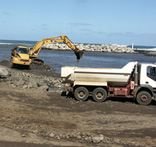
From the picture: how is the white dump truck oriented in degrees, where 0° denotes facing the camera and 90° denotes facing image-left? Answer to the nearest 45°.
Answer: approximately 270°

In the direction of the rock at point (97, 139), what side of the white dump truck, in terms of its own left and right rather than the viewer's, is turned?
right

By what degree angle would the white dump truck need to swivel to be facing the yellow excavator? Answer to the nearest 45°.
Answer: approximately 135° to its left

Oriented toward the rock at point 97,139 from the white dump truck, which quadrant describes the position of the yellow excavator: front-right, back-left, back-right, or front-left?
back-right
